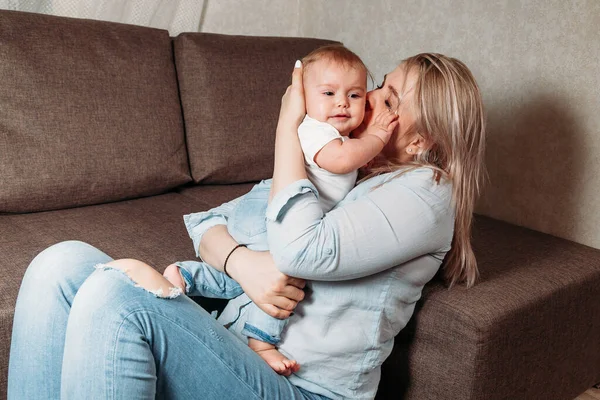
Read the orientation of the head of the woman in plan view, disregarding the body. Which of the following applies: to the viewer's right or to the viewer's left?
to the viewer's left

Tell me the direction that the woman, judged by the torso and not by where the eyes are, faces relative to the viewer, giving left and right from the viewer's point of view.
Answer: facing to the left of the viewer

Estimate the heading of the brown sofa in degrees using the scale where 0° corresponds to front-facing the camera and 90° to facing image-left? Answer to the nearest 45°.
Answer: approximately 315°
